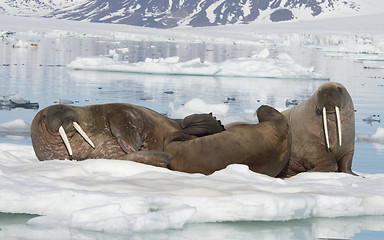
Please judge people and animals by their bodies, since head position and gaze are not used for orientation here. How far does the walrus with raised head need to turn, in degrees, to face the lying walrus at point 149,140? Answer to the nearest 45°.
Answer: approximately 90° to its right

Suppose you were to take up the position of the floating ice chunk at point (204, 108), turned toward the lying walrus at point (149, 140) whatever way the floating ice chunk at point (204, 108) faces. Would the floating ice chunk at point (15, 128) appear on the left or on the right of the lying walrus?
right

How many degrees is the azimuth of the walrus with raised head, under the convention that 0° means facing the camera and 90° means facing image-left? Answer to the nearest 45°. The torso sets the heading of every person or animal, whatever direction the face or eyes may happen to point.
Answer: approximately 315°

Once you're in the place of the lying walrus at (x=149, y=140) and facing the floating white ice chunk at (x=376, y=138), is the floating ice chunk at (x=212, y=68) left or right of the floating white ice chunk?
left

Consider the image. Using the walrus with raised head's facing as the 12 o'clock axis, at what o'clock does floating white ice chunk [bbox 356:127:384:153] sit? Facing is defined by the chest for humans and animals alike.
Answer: The floating white ice chunk is roughly at 8 o'clock from the walrus with raised head.

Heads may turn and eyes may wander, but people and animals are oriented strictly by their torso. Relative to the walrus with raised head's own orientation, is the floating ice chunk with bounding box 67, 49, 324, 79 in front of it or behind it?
behind
